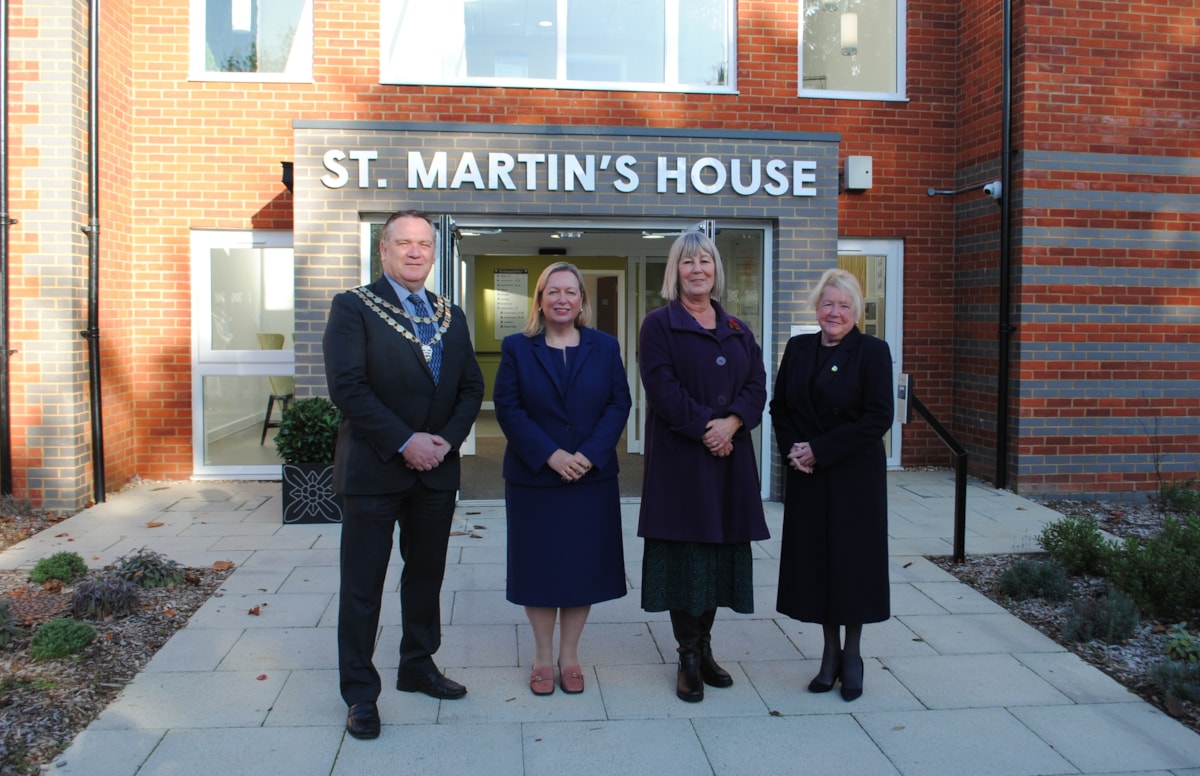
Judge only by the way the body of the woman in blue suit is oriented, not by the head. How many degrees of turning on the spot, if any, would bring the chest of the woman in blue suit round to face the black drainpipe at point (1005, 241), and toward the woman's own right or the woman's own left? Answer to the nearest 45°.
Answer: approximately 135° to the woman's own left

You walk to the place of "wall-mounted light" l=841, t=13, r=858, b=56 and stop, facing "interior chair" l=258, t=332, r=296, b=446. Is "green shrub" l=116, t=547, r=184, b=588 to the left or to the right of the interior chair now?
left

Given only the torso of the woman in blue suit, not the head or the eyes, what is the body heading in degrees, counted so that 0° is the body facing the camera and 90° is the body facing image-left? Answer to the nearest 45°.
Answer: approximately 0°

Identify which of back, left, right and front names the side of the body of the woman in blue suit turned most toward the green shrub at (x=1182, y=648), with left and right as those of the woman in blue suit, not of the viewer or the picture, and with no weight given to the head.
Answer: left

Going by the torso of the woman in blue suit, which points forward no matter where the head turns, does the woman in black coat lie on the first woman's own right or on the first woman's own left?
on the first woman's own left

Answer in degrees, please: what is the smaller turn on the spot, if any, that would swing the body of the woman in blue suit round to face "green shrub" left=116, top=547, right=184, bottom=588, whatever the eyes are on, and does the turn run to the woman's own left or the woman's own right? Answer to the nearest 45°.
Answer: approximately 135° to the woman's own right

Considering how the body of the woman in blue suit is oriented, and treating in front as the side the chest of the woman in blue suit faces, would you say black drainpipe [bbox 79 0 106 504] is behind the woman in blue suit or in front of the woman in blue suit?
behind

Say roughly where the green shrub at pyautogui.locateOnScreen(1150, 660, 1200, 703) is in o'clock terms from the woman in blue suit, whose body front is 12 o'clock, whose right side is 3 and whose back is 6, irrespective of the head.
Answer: The green shrub is roughly at 9 o'clock from the woman in blue suit.

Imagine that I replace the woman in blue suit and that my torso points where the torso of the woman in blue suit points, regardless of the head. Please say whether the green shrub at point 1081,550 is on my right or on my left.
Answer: on my left

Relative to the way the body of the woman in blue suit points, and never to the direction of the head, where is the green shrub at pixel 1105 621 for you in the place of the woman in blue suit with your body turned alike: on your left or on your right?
on your left
